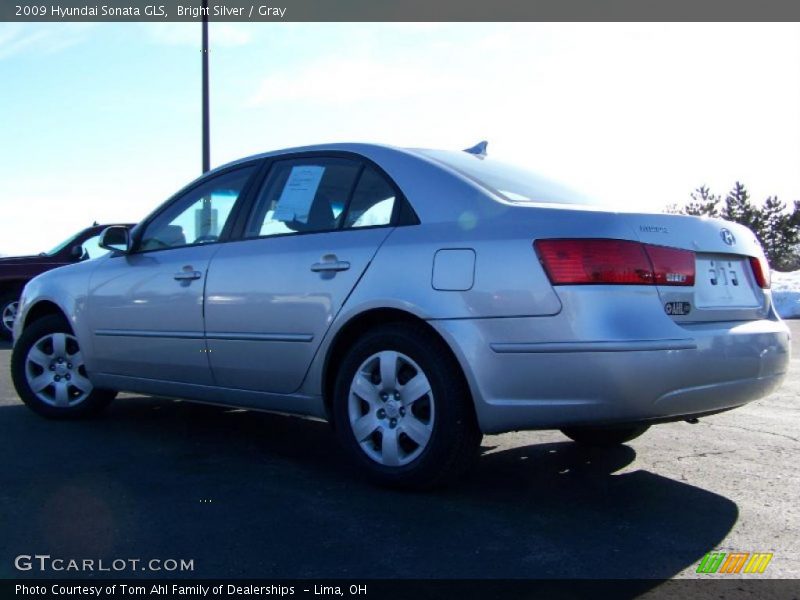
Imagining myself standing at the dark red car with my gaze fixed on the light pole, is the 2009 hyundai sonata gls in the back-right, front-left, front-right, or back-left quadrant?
back-right

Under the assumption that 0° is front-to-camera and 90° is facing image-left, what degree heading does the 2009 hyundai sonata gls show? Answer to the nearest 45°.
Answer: approximately 135°

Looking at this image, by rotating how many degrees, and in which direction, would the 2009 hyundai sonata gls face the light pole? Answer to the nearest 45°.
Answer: approximately 45° to its right

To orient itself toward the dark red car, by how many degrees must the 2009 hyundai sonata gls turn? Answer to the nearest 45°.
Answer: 0° — it already faces it

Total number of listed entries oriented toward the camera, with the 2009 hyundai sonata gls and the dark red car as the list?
0

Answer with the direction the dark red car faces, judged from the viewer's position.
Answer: facing to the left of the viewer

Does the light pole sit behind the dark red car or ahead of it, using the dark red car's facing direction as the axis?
behind
